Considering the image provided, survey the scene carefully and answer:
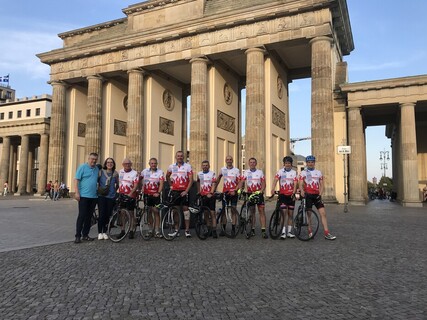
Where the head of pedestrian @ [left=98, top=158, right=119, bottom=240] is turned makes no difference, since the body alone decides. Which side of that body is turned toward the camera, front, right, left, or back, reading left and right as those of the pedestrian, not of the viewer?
front

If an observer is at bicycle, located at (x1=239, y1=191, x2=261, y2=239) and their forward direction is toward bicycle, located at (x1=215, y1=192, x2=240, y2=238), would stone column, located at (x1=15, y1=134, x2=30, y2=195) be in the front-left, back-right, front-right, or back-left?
front-right

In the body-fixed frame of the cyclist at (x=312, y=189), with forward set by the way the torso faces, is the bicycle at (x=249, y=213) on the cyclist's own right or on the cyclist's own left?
on the cyclist's own right

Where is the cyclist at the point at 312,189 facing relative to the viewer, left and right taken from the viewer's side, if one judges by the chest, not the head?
facing the viewer

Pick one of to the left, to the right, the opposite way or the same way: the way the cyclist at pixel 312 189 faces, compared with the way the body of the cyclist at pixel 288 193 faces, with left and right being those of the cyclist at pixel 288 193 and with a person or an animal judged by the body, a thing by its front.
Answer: the same way

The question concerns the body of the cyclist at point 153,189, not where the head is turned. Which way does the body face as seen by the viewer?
toward the camera

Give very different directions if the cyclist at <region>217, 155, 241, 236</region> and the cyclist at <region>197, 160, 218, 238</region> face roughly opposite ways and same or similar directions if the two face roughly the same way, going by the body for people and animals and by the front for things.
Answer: same or similar directions

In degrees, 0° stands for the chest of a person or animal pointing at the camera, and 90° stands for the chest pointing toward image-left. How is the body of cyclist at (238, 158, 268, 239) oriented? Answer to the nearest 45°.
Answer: approximately 0°

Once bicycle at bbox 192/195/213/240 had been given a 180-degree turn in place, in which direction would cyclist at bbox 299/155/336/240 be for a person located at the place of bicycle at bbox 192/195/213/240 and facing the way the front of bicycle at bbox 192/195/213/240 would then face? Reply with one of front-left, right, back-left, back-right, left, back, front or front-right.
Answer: front-right

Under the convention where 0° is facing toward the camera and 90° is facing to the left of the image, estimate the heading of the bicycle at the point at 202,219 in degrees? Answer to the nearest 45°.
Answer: approximately 45°

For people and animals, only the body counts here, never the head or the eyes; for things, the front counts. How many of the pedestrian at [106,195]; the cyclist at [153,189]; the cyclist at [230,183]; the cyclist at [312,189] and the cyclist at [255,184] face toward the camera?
5

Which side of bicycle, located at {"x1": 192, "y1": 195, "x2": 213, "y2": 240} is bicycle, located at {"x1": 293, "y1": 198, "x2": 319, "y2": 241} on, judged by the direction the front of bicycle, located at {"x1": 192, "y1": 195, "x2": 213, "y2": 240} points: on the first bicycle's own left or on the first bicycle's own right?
on the first bicycle's own left

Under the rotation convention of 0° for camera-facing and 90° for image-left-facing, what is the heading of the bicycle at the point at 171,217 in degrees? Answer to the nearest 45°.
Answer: approximately 45°

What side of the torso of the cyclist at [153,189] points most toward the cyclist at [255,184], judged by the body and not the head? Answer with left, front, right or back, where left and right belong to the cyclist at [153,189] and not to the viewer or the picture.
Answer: left

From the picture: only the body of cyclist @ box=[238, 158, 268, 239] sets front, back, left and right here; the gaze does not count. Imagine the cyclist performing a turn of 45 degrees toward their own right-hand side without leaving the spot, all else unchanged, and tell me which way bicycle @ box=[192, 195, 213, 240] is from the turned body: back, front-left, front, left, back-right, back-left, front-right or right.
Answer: front-right

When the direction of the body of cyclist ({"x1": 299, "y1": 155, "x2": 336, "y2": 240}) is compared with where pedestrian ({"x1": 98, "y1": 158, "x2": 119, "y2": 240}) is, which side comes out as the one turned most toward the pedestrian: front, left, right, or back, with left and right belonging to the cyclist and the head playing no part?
right
